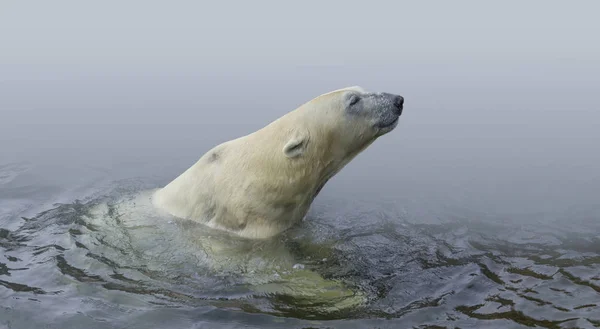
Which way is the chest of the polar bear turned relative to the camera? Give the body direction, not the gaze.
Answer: to the viewer's right
